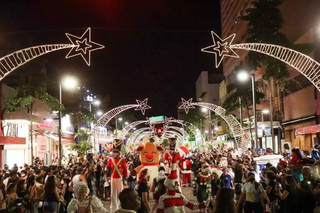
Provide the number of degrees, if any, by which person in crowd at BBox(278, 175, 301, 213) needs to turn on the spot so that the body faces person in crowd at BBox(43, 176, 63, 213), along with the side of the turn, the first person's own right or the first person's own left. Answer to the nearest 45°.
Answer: approximately 45° to the first person's own left

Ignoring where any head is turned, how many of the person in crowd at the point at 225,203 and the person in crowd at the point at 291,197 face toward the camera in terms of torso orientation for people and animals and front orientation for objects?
0

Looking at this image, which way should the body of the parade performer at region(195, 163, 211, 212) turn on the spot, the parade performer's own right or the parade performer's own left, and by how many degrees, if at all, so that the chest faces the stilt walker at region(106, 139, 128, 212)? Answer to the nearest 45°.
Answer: approximately 90° to the parade performer's own right

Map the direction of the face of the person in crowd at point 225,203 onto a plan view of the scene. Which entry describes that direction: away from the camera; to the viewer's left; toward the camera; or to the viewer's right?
away from the camera

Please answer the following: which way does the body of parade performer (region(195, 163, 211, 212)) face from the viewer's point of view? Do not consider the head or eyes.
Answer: toward the camera

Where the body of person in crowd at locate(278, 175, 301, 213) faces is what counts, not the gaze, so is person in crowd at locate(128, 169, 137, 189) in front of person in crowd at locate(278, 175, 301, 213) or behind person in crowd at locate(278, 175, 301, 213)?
in front

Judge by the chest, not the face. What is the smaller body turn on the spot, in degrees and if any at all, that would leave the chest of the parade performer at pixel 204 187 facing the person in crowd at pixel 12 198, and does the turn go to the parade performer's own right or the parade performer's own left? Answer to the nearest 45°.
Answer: approximately 45° to the parade performer's own right

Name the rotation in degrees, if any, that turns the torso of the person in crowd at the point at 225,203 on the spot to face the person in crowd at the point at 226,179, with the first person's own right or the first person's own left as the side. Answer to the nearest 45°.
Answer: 0° — they already face them

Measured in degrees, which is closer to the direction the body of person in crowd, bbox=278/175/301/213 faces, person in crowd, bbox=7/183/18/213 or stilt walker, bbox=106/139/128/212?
the stilt walker

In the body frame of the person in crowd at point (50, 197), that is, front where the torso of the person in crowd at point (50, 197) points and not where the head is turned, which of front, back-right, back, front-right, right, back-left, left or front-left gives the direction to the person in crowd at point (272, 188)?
front-right

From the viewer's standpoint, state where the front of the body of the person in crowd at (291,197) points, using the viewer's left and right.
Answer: facing away from the viewer and to the left of the viewer

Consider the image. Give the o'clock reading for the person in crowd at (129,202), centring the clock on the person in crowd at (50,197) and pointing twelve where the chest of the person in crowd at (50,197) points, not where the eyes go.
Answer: the person in crowd at (129,202) is roughly at 4 o'clock from the person in crowd at (50,197).
